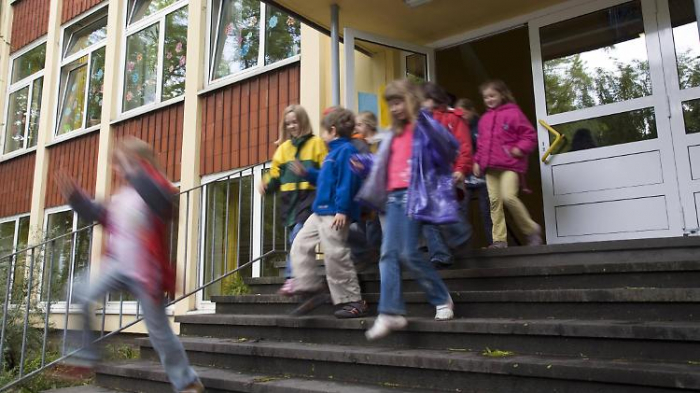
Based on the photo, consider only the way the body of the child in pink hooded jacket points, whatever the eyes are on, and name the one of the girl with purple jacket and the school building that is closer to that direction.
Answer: the girl with purple jacket

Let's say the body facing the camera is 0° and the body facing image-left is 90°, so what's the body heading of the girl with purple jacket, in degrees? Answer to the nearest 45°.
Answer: approximately 45°

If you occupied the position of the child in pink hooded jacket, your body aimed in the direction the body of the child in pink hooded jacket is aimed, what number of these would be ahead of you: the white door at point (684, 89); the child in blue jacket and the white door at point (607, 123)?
1

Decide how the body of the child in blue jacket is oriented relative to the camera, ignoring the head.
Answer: to the viewer's left

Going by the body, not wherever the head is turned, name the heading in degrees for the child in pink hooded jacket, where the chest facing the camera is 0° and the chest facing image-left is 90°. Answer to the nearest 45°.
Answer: approximately 45°

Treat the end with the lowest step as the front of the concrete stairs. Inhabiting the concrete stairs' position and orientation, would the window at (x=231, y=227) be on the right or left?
on its right

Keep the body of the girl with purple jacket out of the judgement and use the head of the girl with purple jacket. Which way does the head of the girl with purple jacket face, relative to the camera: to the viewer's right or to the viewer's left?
to the viewer's left

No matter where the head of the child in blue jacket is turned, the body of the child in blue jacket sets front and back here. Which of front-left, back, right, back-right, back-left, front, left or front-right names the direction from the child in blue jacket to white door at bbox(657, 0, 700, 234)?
back

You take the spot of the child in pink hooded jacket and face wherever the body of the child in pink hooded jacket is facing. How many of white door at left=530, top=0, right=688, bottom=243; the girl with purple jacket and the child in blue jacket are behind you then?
1

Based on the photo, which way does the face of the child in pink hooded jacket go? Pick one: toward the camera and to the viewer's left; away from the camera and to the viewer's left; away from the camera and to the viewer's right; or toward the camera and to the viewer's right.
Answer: toward the camera and to the viewer's left

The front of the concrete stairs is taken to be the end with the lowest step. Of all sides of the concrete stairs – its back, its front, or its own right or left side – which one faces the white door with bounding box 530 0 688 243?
back

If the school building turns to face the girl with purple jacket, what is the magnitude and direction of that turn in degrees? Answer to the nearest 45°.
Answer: approximately 45° to its left
